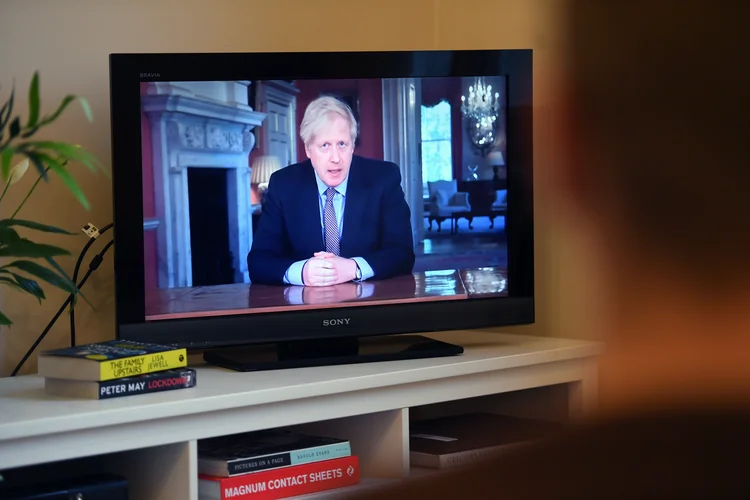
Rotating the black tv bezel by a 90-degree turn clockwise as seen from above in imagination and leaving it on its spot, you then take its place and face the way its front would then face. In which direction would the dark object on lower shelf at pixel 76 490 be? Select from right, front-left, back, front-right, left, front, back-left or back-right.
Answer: front

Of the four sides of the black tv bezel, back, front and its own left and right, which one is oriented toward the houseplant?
right

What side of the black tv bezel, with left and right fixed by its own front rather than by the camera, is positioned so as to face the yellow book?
right

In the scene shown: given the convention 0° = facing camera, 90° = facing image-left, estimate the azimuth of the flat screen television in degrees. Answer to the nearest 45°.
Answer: approximately 315°

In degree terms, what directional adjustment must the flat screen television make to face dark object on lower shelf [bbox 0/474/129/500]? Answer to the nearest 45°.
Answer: approximately 90° to its right

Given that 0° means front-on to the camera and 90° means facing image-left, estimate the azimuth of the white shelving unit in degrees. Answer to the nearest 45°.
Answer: approximately 315°
